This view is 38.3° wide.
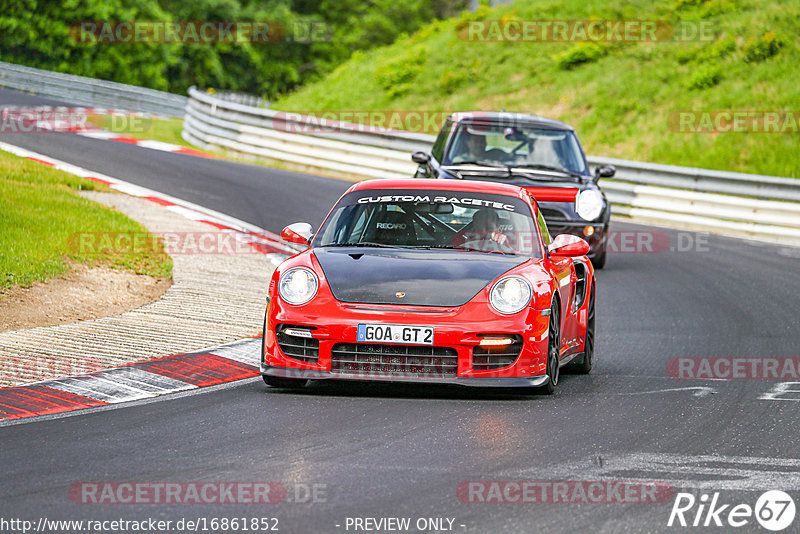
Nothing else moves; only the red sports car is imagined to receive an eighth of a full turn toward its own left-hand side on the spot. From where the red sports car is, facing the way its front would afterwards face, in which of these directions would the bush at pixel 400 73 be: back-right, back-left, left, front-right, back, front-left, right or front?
back-left

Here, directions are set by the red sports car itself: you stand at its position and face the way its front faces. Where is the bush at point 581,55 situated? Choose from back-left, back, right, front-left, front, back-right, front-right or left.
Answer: back

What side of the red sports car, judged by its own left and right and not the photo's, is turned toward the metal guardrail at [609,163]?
back

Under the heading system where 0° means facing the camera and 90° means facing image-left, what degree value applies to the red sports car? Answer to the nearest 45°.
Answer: approximately 0°

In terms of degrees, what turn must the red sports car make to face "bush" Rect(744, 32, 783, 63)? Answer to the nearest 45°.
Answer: approximately 180°

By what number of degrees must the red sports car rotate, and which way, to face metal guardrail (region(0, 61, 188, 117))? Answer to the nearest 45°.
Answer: approximately 180°

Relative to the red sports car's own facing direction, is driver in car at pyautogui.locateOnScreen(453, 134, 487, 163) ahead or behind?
behind

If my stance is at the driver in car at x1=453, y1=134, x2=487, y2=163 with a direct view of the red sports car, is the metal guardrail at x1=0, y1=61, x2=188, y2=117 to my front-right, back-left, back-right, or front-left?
back-right
